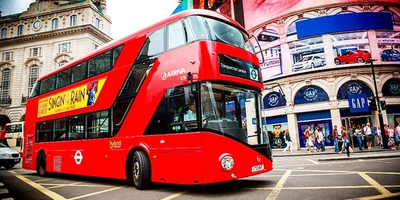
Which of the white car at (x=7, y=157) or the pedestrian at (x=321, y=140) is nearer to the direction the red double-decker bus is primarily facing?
the pedestrian

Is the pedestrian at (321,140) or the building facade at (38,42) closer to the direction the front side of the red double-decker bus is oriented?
the pedestrian

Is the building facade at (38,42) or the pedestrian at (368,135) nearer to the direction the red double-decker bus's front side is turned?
the pedestrian

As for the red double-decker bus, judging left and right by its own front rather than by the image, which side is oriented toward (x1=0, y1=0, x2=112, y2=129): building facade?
back

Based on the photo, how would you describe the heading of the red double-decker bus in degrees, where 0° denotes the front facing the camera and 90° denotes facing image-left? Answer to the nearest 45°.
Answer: approximately 315°

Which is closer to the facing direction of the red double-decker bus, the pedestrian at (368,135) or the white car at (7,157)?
the pedestrian

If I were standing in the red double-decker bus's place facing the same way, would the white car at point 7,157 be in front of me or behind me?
behind

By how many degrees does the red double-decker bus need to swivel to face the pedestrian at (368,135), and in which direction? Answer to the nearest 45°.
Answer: approximately 90° to its left

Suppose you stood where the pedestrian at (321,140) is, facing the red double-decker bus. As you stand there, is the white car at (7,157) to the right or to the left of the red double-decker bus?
right

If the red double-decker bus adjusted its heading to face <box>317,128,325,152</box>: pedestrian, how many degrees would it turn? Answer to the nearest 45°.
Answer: approximately 90° to its left
